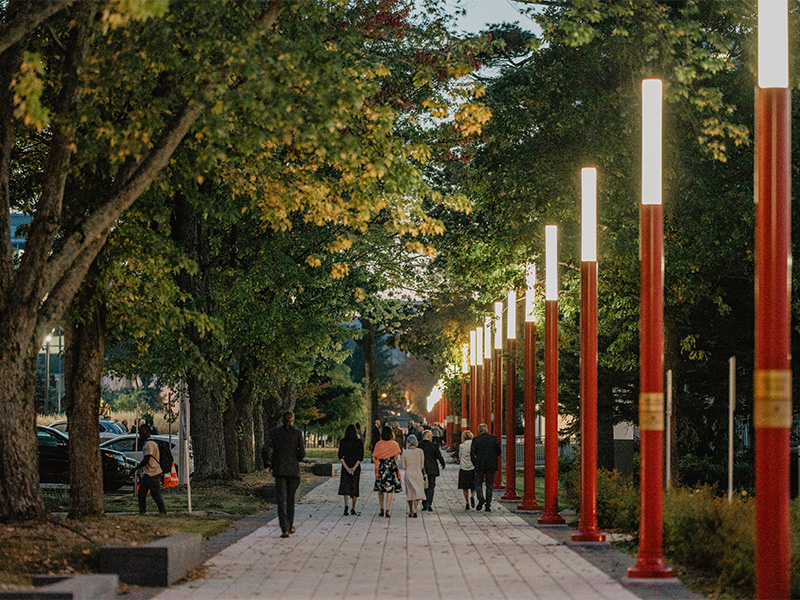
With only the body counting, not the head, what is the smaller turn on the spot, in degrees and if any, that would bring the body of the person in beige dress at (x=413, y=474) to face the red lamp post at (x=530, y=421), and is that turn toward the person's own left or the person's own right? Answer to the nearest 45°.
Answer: approximately 45° to the person's own right

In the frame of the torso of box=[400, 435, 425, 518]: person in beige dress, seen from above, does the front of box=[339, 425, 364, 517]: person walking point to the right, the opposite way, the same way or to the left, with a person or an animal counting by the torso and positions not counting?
the same way

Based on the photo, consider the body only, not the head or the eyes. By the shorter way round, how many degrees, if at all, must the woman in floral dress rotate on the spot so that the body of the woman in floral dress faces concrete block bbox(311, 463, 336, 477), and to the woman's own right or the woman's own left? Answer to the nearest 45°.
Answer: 0° — they already face it

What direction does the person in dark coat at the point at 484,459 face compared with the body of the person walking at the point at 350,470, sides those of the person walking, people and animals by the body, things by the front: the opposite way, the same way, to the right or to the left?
the same way

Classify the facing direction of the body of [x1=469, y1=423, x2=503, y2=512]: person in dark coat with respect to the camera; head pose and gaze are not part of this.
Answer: away from the camera

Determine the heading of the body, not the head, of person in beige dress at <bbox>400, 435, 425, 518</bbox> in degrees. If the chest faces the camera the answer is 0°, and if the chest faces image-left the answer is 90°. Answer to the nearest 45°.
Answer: approximately 180°

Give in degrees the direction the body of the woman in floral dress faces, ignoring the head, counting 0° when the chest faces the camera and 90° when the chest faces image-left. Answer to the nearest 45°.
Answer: approximately 180°

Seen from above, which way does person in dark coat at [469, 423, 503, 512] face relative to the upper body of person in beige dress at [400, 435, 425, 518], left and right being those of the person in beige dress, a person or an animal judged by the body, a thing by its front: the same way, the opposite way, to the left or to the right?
the same way

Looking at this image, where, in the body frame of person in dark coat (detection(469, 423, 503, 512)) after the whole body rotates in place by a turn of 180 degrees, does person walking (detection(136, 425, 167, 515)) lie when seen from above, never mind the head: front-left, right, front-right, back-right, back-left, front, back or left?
front-right

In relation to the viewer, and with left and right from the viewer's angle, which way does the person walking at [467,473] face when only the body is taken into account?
facing away from the viewer

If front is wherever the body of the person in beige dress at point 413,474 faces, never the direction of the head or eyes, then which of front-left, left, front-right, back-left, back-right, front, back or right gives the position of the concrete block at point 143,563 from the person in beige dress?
back

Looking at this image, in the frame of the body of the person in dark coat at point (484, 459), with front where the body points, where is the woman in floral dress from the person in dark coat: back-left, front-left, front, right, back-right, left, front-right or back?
back-left

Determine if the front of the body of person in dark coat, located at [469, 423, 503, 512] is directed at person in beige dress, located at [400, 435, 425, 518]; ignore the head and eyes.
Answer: no

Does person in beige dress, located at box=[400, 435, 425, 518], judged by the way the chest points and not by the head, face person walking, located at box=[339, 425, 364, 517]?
no

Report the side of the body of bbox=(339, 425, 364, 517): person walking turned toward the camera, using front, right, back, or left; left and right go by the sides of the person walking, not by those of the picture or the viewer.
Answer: back
